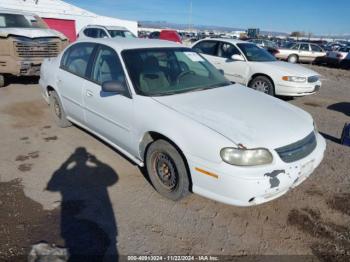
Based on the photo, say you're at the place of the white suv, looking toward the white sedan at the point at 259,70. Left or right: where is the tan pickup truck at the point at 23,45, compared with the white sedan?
right

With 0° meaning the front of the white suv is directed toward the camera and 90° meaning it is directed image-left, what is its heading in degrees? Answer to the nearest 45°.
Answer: approximately 315°

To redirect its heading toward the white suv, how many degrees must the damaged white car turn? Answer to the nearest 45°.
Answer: approximately 135° to its left

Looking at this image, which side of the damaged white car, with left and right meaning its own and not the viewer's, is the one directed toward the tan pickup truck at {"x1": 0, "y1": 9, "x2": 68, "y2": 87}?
back

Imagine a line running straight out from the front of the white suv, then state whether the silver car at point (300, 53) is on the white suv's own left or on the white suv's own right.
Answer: on the white suv's own left

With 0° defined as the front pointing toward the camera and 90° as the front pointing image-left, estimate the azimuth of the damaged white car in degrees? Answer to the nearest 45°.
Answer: approximately 315°

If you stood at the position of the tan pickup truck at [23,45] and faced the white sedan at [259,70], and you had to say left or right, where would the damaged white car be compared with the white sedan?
right

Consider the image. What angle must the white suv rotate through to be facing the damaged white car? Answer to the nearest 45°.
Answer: approximately 45° to its right
